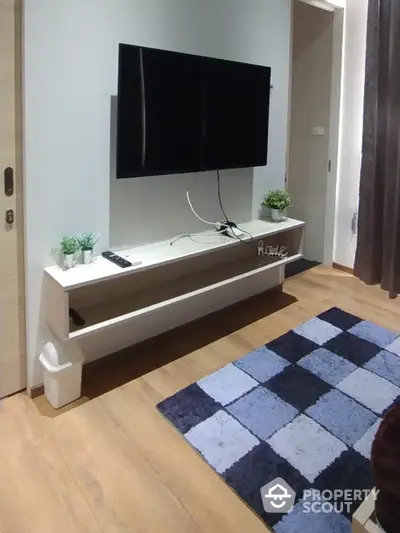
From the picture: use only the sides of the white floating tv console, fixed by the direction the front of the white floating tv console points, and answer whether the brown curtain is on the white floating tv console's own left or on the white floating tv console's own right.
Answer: on the white floating tv console's own left

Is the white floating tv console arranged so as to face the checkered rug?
yes

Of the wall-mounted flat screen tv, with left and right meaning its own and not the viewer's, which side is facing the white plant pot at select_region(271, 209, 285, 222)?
left

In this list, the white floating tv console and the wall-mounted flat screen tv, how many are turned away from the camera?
0

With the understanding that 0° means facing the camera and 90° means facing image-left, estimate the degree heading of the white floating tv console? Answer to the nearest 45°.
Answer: approximately 315°

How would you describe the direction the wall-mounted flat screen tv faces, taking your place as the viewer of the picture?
facing the viewer and to the right of the viewer
